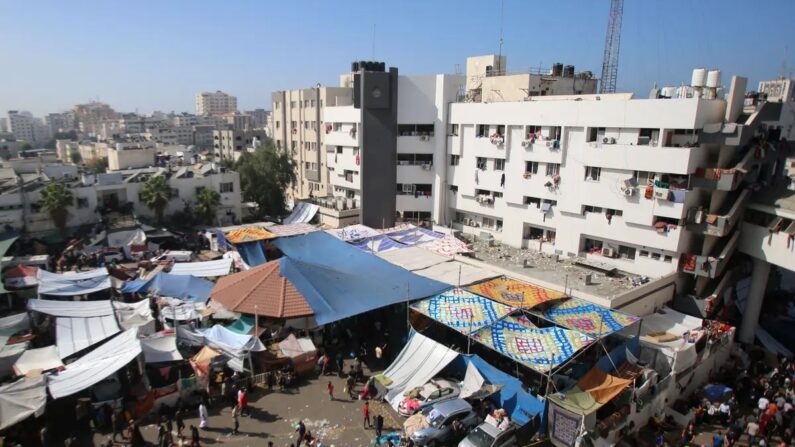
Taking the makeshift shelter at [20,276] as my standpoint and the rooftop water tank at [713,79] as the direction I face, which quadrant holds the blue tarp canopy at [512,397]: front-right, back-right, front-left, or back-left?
front-right

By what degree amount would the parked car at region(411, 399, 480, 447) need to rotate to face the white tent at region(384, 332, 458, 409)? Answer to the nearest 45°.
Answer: approximately 90° to its right

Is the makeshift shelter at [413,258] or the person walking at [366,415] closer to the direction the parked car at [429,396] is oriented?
the person walking

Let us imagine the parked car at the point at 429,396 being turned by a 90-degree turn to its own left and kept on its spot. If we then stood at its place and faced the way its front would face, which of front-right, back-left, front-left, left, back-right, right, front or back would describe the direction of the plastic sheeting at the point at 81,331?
back-right

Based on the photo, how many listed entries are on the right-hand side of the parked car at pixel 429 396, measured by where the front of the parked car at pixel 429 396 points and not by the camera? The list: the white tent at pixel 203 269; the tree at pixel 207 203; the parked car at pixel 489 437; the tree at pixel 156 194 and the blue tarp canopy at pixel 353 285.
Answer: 4

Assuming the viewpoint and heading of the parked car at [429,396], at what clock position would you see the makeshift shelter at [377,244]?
The makeshift shelter is roughly at 4 o'clock from the parked car.

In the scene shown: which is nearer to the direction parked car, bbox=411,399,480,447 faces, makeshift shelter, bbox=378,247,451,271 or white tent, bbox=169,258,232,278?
the white tent

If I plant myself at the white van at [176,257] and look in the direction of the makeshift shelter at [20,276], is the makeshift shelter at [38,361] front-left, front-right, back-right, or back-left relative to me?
front-left

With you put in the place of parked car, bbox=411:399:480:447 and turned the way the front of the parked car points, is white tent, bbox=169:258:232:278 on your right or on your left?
on your right

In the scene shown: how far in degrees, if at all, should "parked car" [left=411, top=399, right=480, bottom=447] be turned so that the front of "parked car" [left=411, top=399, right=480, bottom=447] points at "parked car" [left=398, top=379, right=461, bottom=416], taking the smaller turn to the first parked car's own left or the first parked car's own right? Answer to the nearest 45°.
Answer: approximately 90° to the first parked car's own right

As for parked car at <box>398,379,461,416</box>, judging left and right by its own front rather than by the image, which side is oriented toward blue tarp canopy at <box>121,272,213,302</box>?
right

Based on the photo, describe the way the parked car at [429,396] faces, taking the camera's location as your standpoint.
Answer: facing the viewer and to the left of the viewer

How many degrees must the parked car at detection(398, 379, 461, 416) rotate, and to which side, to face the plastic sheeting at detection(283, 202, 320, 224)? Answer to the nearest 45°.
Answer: approximately 90° to its right

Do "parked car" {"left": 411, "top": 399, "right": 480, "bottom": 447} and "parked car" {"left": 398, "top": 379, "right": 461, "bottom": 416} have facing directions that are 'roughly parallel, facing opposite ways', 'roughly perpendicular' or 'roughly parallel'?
roughly parallel

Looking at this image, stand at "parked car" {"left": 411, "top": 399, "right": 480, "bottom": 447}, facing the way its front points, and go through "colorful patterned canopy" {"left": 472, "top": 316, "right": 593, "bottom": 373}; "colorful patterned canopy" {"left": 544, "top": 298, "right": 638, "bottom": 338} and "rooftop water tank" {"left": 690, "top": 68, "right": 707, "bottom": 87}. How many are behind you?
3

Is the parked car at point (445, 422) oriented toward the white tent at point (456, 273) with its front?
no

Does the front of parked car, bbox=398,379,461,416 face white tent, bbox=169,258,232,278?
no

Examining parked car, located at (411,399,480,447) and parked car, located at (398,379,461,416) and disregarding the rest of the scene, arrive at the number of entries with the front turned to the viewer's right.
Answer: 0

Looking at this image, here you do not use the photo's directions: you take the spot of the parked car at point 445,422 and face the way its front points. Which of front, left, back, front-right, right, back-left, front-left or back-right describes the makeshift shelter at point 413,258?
back-right

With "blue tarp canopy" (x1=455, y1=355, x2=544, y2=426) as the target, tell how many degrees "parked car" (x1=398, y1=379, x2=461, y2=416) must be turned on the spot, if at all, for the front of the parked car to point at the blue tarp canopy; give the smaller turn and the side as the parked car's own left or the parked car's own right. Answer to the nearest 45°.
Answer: approximately 135° to the parked car's own left

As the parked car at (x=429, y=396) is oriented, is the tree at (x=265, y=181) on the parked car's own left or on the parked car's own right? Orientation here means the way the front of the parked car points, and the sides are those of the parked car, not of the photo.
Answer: on the parked car's own right

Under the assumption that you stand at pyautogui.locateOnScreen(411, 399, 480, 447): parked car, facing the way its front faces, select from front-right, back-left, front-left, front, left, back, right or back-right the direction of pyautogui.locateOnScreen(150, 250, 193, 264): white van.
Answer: right

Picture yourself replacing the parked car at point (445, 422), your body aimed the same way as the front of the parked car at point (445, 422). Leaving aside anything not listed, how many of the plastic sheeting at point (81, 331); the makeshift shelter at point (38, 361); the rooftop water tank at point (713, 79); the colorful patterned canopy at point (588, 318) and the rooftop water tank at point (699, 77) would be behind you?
3
